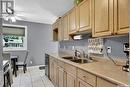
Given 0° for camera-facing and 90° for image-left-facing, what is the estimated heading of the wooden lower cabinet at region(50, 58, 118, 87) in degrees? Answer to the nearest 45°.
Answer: approximately 45°
